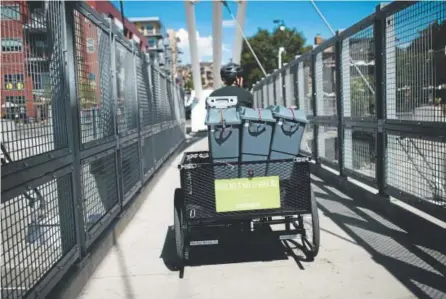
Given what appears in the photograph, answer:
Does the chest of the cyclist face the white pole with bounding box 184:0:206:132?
yes

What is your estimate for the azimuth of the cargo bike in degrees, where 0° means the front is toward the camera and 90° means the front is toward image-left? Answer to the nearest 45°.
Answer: approximately 180°

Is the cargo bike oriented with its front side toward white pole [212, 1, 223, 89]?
yes

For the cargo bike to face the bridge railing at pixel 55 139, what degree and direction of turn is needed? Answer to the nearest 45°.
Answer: approximately 90° to its left

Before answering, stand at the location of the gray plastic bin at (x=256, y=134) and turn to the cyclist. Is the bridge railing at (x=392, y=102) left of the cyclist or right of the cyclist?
right

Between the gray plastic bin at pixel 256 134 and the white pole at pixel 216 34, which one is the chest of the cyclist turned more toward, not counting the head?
the white pole

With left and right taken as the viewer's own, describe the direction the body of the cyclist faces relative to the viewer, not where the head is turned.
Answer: facing away from the viewer

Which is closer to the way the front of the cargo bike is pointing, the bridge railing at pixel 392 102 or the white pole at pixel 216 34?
the white pole
